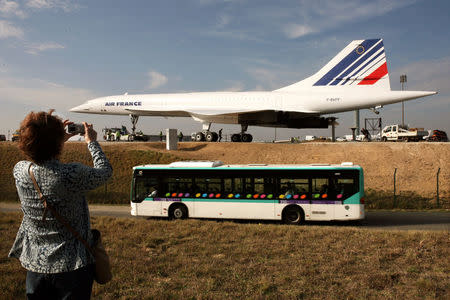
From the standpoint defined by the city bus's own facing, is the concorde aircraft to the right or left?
on its right

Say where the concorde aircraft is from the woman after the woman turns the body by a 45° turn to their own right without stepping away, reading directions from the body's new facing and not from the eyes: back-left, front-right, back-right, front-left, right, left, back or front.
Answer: front-left

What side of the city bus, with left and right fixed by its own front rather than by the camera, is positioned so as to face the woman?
left

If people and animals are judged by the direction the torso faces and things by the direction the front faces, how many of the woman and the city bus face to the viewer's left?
1

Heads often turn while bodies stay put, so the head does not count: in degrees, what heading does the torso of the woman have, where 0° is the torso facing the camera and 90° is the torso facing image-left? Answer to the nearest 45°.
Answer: approximately 225°

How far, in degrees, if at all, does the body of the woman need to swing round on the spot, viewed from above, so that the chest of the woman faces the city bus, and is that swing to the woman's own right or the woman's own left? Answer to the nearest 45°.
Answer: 0° — they already face it

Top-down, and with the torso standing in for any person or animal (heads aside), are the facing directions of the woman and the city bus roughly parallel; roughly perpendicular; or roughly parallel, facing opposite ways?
roughly perpendicular

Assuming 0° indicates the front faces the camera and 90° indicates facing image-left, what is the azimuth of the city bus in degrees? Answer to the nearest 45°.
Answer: approximately 90°
